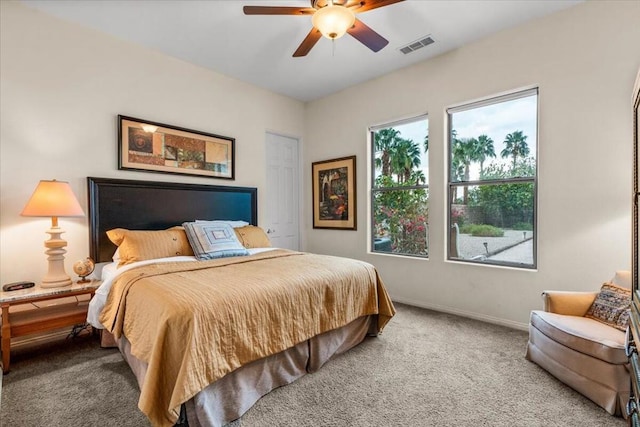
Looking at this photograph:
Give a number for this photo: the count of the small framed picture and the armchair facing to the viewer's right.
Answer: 0

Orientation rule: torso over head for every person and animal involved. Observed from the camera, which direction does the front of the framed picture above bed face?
facing the viewer and to the right of the viewer

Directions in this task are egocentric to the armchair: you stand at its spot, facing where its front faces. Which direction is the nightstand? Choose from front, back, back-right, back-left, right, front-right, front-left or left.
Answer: front

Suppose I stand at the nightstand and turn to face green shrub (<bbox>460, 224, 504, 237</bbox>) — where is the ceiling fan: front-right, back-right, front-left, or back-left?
front-right

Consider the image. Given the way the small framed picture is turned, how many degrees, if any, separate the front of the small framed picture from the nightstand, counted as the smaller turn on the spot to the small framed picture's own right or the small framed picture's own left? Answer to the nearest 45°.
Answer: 0° — it already faces it

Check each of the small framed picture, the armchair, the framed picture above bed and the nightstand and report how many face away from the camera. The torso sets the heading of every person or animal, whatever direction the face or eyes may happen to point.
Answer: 0

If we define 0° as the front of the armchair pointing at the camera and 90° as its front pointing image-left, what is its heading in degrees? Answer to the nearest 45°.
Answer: approximately 45°

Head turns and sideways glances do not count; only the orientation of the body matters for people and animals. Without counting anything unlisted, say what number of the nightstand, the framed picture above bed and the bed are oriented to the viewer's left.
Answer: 0

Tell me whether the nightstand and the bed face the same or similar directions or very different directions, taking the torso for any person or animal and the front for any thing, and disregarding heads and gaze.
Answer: same or similar directions
